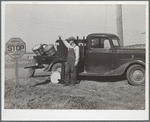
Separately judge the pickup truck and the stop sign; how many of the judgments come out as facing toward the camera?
1

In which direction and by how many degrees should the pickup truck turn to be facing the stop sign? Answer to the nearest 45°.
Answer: approximately 180°

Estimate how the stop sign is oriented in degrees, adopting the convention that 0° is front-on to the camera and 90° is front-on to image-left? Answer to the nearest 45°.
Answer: approximately 0°

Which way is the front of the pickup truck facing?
to the viewer's right

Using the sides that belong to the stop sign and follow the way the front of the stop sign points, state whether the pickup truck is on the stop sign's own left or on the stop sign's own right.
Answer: on the stop sign's own left

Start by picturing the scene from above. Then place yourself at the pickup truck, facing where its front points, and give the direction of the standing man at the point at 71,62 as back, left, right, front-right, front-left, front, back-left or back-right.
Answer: back
